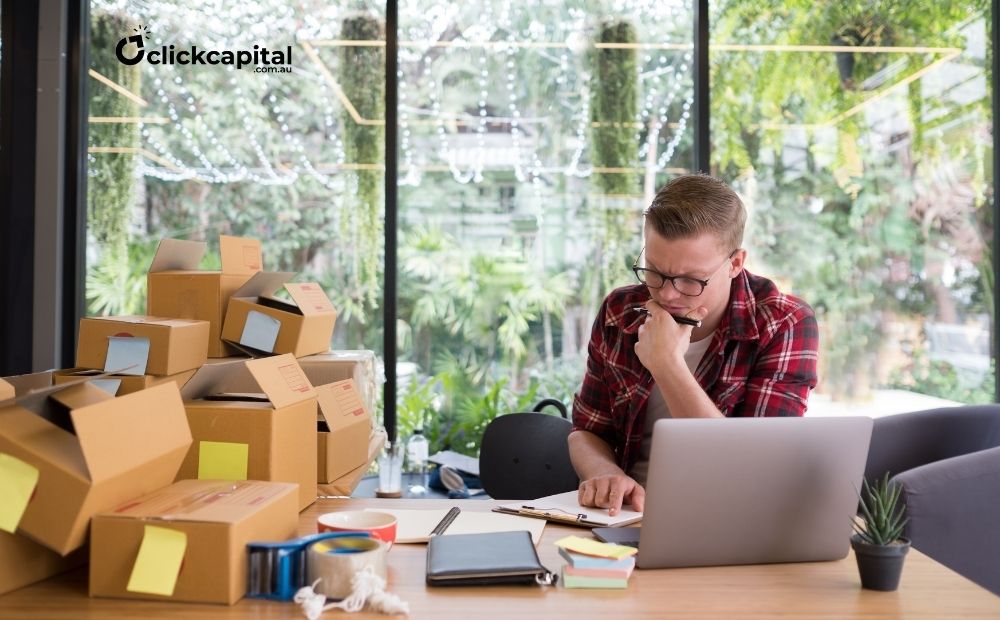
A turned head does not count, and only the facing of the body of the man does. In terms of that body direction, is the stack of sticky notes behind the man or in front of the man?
in front

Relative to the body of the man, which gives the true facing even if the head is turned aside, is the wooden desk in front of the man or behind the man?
in front

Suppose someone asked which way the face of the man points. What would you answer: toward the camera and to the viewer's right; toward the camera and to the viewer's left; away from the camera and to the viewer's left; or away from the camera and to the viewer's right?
toward the camera and to the viewer's left

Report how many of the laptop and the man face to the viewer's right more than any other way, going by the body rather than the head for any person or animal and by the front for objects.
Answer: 0

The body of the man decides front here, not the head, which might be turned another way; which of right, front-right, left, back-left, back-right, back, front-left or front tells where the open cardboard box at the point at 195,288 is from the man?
front-right

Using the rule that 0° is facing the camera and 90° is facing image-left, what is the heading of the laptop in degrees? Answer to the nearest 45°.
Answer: approximately 135°

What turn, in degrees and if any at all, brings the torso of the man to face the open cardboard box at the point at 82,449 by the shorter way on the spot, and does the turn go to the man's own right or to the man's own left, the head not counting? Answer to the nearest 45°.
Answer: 0° — they already face it

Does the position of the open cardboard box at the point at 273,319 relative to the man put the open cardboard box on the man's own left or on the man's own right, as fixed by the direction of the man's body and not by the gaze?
on the man's own right
